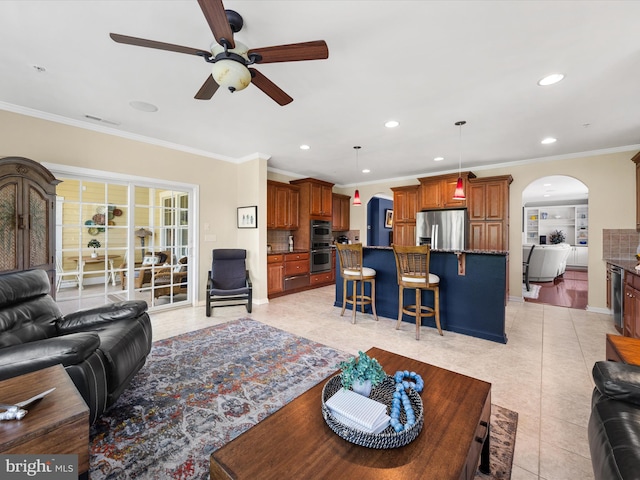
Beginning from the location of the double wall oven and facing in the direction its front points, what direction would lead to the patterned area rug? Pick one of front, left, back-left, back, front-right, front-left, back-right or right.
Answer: front-right

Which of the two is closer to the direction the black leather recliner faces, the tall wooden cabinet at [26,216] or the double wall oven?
the double wall oven

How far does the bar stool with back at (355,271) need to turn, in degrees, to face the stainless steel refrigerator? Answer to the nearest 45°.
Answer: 0° — it already faces it

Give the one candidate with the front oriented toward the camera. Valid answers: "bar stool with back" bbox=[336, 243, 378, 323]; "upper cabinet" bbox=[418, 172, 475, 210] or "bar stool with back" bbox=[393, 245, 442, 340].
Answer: the upper cabinet

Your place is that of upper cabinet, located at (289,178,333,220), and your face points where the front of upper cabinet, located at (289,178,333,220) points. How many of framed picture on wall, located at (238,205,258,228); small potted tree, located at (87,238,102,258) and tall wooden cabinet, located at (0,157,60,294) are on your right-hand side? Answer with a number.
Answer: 3

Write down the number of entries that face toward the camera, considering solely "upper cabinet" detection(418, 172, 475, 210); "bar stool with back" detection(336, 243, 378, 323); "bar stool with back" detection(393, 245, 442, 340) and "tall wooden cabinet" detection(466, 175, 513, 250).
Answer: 2

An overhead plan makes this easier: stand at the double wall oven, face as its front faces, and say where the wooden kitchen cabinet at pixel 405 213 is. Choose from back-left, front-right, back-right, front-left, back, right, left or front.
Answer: front-left

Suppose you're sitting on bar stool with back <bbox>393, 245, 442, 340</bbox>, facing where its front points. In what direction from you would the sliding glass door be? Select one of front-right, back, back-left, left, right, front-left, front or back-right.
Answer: back-left

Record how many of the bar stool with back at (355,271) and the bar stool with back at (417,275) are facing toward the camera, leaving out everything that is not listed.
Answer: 0

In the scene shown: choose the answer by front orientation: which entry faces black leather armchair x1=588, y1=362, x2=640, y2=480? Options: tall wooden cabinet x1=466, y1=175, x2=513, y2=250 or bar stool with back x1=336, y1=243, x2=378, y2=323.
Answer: the tall wooden cabinet

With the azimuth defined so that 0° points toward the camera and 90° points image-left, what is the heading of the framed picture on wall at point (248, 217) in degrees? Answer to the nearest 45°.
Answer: approximately 45°

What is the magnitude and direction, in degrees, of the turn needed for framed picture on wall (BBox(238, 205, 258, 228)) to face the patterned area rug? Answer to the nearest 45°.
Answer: approximately 45° to its left

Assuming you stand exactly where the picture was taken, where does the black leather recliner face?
facing the viewer and to the right of the viewer

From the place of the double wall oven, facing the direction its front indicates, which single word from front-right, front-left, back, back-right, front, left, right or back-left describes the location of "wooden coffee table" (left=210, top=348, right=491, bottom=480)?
front-right

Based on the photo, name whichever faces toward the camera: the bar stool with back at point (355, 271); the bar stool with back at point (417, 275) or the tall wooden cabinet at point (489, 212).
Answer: the tall wooden cabinet

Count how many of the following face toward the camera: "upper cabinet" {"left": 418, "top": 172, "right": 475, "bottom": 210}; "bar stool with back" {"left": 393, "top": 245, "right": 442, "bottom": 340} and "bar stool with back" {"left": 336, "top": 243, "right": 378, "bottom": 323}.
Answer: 1

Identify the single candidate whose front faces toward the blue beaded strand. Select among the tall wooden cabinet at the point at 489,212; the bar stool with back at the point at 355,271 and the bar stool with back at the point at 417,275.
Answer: the tall wooden cabinet
